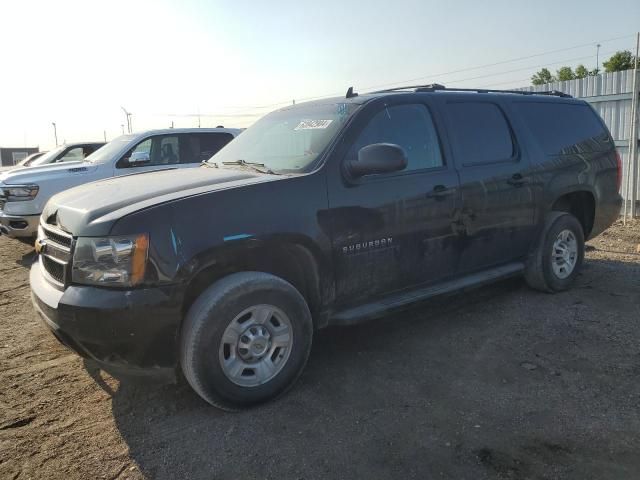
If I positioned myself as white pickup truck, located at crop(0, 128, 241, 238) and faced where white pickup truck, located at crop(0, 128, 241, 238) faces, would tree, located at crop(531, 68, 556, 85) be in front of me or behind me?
behind

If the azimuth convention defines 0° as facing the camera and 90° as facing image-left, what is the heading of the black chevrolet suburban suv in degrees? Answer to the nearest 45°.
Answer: approximately 45°

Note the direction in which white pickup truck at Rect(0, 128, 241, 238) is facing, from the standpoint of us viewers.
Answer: facing the viewer and to the left of the viewer

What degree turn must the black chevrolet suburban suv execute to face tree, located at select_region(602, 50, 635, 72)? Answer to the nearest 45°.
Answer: approximately 180°

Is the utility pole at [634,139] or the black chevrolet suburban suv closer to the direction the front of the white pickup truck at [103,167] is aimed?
the black chevrolet suburban suv

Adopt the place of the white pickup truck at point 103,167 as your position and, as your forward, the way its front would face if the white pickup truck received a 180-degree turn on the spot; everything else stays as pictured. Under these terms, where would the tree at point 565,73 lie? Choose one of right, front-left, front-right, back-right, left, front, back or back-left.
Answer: front

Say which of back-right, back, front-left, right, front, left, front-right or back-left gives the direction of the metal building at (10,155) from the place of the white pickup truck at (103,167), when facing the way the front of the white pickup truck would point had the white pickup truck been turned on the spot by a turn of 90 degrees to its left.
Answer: back-left

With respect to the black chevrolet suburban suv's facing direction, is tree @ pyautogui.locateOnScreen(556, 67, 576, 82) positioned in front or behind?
behind

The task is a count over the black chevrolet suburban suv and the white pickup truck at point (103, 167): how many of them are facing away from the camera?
0

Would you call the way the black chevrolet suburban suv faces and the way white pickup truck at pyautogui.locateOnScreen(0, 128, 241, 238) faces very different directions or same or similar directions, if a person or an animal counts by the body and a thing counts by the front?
same or similar directions

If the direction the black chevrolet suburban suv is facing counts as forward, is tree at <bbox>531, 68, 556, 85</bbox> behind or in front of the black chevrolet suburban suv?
behind

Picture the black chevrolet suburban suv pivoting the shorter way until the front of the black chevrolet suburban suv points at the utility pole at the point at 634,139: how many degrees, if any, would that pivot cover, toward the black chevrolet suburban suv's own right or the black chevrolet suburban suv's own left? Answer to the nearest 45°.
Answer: approximately 180°
